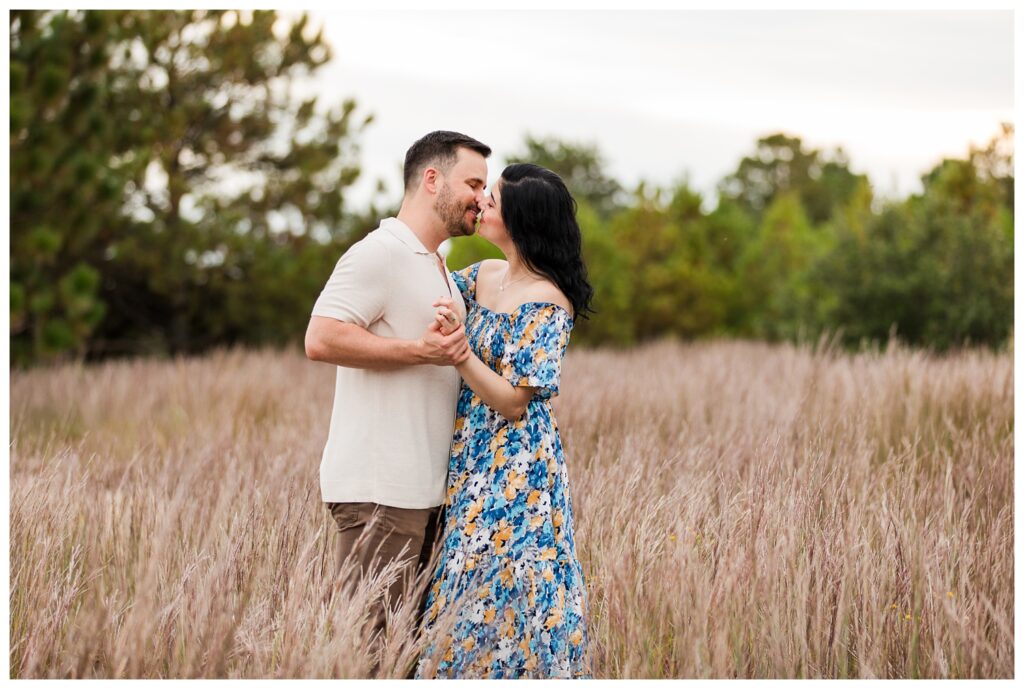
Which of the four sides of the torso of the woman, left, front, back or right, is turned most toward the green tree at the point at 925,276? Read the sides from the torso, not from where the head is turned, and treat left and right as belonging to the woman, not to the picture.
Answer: back

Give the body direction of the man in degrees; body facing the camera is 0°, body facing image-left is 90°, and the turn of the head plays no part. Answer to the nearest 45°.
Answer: approximately 270°

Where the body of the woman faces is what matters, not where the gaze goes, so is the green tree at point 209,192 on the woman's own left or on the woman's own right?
on the woman's own right

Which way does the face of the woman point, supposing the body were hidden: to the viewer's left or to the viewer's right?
to the viewer's left

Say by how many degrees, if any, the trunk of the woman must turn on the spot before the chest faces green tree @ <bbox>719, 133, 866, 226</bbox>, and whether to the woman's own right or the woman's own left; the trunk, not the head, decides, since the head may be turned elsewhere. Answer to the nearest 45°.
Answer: approximately 135° to the woman's own right

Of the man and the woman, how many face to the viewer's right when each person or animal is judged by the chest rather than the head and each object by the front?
1

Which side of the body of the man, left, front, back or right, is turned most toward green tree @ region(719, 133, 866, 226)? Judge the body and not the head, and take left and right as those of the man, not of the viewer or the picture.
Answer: left

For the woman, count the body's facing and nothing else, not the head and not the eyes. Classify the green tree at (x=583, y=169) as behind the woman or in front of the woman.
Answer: behind

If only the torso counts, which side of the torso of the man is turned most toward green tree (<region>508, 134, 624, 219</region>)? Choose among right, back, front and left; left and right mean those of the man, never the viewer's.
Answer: left
